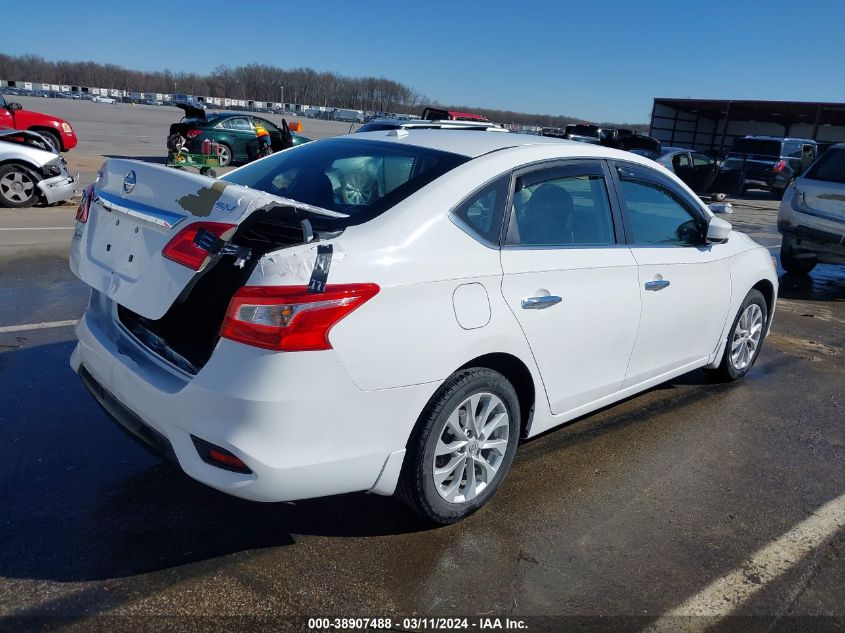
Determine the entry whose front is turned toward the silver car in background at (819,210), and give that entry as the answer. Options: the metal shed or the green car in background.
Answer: the metal shed

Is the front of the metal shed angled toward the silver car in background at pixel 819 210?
yes

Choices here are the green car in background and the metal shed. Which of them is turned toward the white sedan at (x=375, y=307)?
the metal shed

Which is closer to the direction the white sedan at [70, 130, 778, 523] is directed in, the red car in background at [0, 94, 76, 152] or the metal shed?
the metal shed

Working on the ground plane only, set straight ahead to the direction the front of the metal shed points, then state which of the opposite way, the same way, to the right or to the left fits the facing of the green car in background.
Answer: the opposite way

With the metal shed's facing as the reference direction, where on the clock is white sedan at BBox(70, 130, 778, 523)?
The white sedan is roughly at 12 o'clock from the metal shed.

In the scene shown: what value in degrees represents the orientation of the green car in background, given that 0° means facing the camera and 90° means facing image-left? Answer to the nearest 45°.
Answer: approximately 225°

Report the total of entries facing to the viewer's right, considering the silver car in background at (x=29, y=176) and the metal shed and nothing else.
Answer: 1

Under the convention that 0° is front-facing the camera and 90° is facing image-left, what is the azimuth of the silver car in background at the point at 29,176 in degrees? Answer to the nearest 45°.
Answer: approximately 270°

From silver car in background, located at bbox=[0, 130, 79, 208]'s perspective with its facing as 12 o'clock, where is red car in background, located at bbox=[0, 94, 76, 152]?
The red car in background is roughly at 9 o'clock from the silver car in background.

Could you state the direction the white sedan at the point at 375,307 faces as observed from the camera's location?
facing away from the viewer and to the right of the viewer
